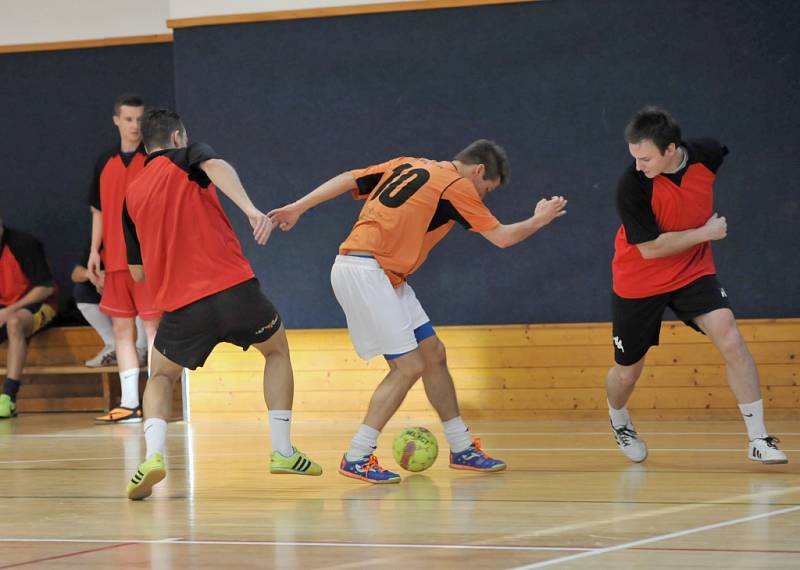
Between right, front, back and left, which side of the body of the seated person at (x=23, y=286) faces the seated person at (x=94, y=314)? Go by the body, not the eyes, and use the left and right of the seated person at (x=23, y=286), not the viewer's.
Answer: left

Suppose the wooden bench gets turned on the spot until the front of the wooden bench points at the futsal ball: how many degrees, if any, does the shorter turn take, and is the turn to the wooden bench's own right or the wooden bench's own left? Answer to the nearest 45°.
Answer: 0° — it already faces it

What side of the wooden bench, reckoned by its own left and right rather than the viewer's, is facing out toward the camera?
front

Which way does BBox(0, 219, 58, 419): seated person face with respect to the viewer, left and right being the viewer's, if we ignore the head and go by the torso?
facing the viewer and to the left of the viewer
